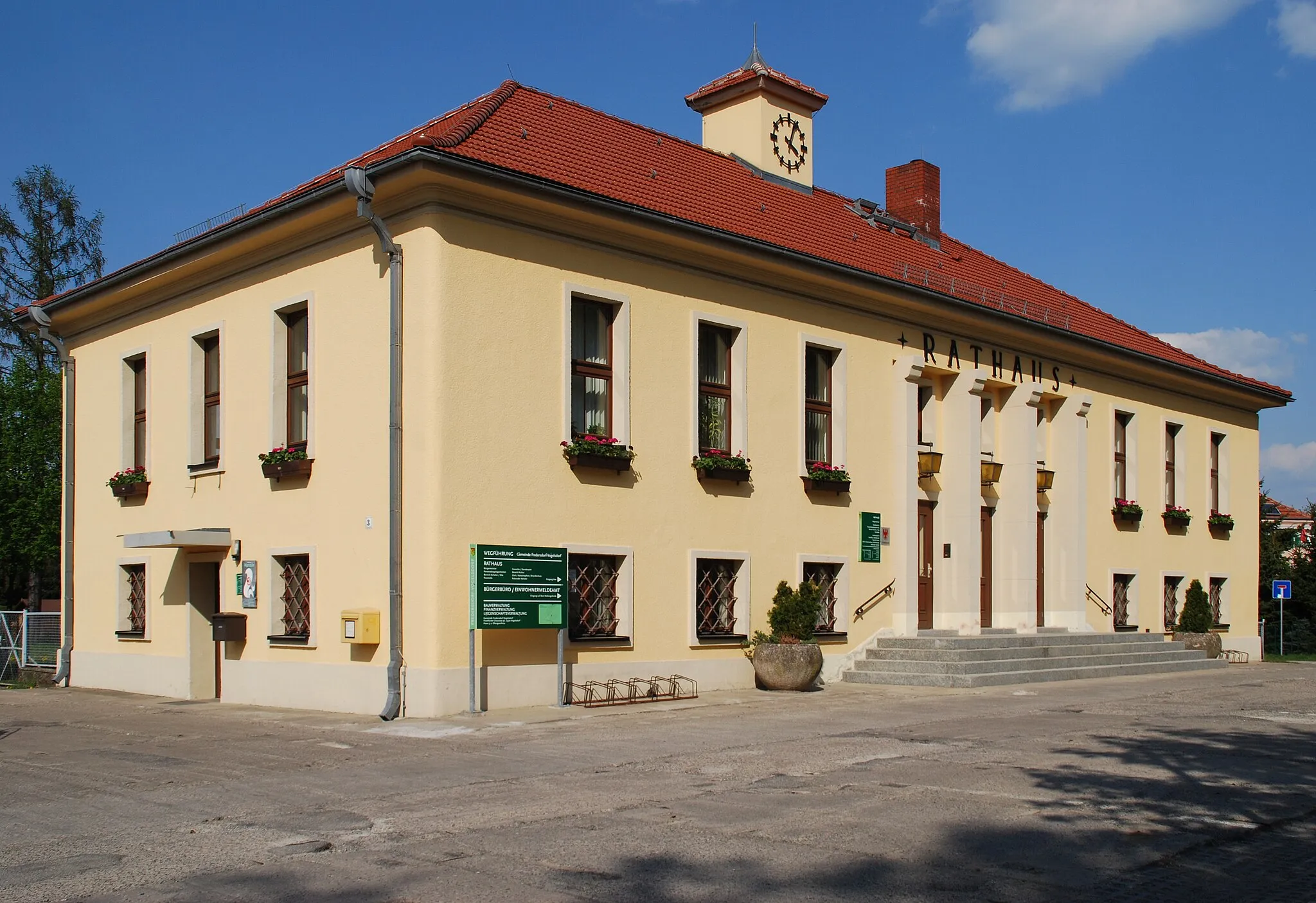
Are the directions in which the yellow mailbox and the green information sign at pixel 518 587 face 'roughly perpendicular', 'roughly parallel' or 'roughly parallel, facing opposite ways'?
roughly perpendicular

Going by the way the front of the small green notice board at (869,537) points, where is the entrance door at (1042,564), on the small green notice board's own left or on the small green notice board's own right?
on the small green notice board's own left

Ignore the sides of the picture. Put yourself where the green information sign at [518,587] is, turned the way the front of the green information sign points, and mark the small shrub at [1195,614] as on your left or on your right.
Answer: on your left

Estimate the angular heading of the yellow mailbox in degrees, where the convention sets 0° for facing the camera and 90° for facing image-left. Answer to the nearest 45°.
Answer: approximately 45°

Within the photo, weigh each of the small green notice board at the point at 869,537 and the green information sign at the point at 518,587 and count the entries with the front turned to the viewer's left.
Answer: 0

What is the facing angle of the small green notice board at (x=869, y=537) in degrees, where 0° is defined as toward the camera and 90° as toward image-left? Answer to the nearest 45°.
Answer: approximately 315°

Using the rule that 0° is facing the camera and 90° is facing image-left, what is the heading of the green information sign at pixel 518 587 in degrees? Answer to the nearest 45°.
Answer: approximately 315°

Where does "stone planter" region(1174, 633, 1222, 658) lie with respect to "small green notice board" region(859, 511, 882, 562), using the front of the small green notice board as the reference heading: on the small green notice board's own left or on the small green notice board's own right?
on the small green notice board's own left

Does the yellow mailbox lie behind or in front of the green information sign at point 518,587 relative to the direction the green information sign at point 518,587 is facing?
behind

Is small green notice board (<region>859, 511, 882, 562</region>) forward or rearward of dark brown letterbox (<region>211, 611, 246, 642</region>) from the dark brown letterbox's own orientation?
rearward
